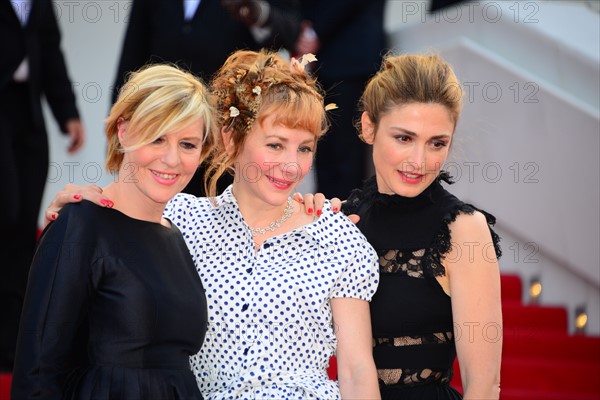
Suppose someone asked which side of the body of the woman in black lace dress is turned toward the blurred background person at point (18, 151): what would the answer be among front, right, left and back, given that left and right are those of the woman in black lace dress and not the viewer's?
right

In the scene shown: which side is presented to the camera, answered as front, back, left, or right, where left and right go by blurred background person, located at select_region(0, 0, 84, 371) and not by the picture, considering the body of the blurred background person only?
front

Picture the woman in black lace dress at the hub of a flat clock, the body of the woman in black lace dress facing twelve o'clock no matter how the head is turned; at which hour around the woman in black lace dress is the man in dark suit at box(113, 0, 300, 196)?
The man in dark suit is roughly at 3 o'clock from the woman in black lace dress.

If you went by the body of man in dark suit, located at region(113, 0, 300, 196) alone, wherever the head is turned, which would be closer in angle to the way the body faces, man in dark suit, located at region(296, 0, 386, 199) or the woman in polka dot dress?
the woman in polka dot dress

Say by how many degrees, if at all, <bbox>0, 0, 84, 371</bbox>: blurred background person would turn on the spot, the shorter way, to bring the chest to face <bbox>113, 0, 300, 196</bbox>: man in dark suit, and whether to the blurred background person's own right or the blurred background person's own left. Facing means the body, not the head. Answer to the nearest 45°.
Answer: approximately 90° to the blurred background person's own left

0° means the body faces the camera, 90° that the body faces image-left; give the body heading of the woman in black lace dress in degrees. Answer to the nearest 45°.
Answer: approximately 45°

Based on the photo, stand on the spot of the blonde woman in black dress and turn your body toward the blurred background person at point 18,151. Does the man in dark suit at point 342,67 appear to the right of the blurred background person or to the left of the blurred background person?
right

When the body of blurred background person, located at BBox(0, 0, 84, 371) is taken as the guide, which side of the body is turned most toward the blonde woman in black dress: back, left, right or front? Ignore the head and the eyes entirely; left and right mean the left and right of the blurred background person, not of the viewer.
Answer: front

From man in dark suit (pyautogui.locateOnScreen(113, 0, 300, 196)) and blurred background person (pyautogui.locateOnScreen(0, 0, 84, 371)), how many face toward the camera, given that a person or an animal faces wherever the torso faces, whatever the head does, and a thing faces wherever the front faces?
2

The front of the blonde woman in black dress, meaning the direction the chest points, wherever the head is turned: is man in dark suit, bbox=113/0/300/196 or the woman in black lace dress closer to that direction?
the woman in black lace dress

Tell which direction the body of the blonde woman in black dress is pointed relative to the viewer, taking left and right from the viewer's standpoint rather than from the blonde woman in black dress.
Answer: facing the viewer and to the right of the viewer

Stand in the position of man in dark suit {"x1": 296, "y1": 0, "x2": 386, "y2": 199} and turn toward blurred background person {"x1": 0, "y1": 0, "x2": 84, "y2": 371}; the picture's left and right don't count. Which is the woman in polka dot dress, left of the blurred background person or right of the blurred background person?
left

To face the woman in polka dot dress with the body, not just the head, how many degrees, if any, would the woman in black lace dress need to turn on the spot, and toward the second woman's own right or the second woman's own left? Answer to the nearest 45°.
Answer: approximately 45° to the second woman's own right
